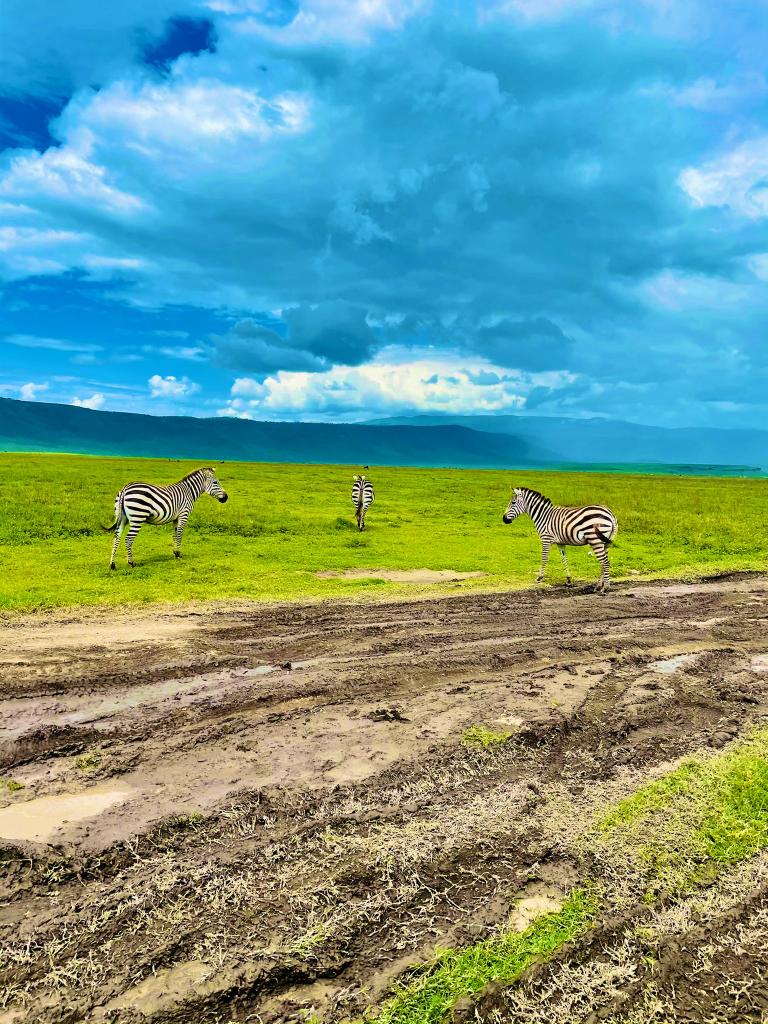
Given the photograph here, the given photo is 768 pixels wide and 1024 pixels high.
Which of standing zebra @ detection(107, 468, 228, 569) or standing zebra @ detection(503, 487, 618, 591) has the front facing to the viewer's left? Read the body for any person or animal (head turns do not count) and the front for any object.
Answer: standing zebra @ detection(503, 487, 618, 591)

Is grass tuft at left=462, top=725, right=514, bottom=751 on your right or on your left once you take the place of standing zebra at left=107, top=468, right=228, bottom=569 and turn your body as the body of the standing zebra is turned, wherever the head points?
on your right

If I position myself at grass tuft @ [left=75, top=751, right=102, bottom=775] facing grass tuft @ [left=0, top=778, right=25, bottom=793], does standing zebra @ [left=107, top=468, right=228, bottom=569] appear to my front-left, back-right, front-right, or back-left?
back-right

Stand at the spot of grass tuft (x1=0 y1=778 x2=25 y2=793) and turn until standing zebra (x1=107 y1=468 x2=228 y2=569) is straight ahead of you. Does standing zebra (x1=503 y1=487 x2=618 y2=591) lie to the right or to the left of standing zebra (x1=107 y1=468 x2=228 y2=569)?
right

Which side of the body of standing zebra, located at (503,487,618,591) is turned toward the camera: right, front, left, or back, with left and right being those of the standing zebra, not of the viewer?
left

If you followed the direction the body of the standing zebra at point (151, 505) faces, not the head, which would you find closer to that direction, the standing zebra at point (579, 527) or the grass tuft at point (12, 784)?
the standing zebra

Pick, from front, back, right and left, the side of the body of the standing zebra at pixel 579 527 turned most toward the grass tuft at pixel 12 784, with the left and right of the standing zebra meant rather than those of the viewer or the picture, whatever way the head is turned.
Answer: left

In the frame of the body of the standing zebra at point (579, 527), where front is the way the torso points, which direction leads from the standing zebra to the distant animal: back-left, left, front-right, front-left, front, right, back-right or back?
front-right

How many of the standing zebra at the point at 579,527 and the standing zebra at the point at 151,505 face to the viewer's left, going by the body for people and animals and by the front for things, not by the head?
1

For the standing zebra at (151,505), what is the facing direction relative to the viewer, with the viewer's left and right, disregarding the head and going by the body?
facing away from the viewer and to the right of the viewer

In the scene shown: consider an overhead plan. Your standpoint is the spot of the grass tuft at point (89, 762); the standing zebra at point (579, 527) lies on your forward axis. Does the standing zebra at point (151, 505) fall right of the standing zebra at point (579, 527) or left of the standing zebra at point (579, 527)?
left

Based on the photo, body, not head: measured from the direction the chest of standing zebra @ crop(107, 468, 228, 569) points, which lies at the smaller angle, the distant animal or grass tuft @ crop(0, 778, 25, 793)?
the distant animal

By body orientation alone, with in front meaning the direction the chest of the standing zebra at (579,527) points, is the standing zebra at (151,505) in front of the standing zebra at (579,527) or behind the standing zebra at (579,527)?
in front
